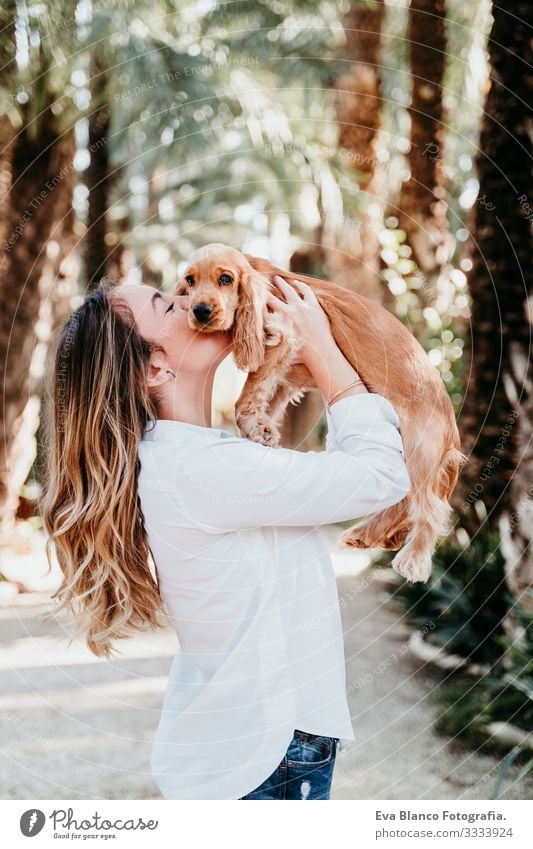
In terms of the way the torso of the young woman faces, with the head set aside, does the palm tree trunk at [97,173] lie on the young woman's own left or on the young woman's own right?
on the young woman's own left

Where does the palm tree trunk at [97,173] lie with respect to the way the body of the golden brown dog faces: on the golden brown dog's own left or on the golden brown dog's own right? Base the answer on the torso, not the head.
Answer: on the golden brown dog's own right

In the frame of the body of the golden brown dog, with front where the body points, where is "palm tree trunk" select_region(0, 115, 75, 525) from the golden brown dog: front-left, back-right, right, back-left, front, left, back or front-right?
front-right

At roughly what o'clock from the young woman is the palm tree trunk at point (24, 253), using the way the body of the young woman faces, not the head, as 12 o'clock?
The palm tree trunk is roughly at 8 o'clock from the young woman.

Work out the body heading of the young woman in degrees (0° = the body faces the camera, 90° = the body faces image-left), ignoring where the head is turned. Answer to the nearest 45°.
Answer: approximately 270°

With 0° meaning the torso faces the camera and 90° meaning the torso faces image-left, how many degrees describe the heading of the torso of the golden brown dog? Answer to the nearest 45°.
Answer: approximately 90°

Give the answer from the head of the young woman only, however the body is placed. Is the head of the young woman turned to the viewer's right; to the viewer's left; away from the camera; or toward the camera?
to the viewer's right

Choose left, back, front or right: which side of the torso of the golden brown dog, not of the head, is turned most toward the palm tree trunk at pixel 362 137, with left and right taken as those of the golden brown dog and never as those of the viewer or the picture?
right

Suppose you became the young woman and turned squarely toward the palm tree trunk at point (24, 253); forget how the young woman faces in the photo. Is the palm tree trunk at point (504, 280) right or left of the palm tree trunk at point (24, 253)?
right

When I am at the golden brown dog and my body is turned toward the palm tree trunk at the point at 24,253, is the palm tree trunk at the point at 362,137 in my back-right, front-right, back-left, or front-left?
front-right

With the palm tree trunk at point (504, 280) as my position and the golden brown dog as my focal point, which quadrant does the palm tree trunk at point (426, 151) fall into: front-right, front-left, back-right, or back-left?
back-right
